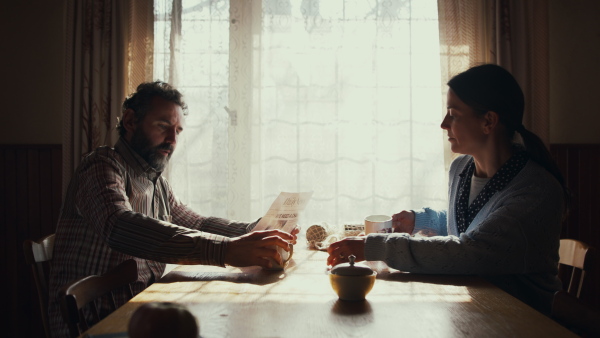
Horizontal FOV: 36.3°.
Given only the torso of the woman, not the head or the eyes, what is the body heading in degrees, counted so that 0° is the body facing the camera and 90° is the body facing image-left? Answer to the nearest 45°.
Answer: approximately 45°

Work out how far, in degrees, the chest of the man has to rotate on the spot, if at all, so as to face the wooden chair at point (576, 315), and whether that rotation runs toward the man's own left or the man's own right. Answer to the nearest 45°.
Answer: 0° — they already face it

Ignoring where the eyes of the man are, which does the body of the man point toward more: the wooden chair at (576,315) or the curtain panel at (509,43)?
the wooden chair

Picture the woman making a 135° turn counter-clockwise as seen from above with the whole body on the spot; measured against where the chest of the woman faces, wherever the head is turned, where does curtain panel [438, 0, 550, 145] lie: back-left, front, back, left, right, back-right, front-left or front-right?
left

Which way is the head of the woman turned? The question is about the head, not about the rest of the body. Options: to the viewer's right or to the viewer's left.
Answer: to the viewer's left

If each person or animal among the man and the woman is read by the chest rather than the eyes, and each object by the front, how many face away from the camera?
0

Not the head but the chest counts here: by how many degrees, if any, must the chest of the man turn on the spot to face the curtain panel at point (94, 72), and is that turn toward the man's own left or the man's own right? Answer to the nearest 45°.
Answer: approximately 135° to the man's own left

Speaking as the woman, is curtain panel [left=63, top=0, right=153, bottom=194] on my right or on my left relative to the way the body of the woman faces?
on my right
